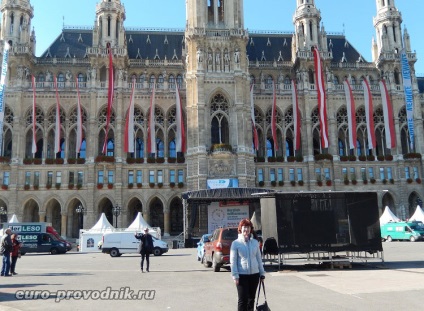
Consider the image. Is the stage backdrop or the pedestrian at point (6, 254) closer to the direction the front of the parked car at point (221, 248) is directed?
the pedestrian

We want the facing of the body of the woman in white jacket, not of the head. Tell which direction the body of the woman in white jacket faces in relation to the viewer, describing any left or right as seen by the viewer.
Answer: facing the viewer

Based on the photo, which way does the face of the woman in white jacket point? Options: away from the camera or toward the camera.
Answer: toward the camera
